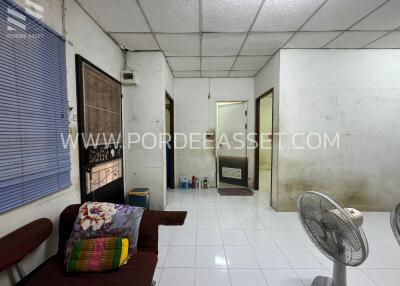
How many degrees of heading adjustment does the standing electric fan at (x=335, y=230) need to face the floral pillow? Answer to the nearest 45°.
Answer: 0° — it already faces it

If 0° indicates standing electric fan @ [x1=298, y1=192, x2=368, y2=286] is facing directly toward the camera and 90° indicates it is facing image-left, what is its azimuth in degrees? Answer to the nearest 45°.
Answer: approximately 45°

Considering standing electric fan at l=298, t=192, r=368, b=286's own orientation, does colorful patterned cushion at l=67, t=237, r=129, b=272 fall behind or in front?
in front

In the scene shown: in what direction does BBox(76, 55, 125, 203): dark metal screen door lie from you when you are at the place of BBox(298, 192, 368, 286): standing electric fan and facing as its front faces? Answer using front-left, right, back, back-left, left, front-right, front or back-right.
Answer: front-right

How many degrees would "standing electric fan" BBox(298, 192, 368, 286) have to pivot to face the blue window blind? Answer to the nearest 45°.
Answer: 0° — it already faces it

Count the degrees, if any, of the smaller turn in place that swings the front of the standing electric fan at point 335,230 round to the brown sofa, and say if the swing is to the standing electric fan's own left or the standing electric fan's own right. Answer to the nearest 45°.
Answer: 0° — it already faces it
